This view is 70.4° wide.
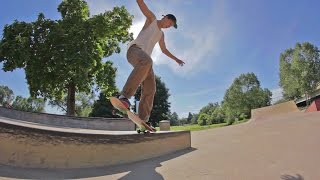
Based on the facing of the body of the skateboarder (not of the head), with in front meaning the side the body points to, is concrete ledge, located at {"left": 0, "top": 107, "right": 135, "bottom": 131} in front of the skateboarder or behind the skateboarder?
behind

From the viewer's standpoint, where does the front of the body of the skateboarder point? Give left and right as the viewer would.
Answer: facing the viewer and to the right of the viewer

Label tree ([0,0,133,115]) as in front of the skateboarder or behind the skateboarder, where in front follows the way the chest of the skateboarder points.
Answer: behind
